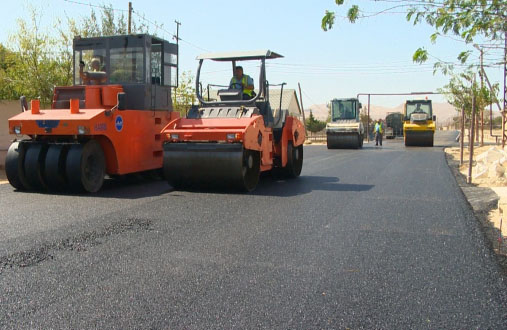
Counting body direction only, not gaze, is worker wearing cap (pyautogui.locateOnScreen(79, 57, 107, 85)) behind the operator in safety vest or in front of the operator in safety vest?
in front

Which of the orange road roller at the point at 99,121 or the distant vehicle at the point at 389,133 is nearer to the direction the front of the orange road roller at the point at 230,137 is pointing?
the orange road roller

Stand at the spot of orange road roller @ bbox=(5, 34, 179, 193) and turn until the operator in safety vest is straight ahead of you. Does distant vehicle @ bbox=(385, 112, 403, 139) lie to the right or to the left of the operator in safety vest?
left

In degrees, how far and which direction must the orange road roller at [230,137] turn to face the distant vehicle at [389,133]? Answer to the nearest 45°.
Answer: approximately 135° to its right

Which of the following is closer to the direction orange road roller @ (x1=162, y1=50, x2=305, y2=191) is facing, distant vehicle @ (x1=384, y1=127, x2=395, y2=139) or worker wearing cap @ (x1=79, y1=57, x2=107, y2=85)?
the worker wearing cap

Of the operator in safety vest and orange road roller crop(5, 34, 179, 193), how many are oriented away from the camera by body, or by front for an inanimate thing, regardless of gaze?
0

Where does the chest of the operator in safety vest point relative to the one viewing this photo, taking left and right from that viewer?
facing the viewer and to the left of the viewer

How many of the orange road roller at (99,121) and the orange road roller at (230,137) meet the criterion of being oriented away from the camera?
0

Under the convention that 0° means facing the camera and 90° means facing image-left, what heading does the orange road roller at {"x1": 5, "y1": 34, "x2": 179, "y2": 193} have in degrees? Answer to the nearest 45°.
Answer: approximately 45°

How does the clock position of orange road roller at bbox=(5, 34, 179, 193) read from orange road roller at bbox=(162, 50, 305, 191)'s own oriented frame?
orange road roller at bbox=(5, 34, 179, 193) is roughly at 2 o'clock from orange road roller at bbox=(162, 50, 305, 191).

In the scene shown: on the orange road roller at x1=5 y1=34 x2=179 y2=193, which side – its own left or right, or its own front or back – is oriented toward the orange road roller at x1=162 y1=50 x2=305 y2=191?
left

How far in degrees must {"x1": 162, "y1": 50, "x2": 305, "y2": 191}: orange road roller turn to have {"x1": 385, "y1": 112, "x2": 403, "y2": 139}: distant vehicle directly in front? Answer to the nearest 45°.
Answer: approximately 135° to its right

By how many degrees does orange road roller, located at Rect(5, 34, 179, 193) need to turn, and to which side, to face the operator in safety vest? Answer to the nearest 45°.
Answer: approximately 135° to its left

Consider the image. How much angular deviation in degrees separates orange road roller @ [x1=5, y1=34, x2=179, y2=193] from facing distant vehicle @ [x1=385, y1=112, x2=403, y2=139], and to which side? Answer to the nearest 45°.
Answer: approximately 180°
